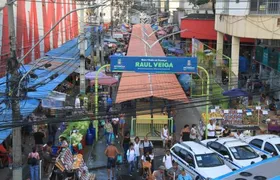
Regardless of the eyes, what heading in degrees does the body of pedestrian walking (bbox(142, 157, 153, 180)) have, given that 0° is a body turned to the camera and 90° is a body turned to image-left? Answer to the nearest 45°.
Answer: approximately 180°

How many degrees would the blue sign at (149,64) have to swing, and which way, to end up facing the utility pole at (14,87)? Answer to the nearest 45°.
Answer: approximately 45° to its right

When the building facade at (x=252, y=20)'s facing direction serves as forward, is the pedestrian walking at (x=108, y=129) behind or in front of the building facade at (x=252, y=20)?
in front

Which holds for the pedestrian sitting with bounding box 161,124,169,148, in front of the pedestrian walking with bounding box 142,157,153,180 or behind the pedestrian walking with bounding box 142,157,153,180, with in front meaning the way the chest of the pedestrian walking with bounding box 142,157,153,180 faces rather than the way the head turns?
in front

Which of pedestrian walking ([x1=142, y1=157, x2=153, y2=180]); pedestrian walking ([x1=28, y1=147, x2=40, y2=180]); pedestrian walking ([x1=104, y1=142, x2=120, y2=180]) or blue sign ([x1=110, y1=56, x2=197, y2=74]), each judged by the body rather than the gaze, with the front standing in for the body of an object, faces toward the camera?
the blue sign

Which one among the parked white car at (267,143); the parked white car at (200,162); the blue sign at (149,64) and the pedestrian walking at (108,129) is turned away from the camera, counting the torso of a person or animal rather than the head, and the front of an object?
the pedestrian walking

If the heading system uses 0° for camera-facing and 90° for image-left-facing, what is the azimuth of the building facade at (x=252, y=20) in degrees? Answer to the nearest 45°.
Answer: approximately 45°
